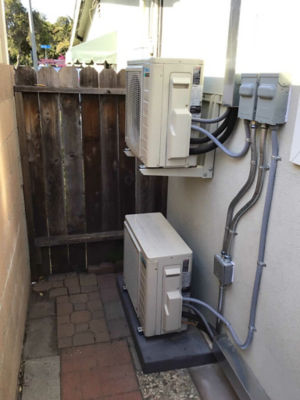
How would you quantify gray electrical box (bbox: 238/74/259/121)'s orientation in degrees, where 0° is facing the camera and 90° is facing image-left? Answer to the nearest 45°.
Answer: approximately 45°

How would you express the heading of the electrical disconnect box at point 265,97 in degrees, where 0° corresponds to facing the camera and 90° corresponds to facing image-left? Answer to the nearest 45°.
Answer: approximately 45°

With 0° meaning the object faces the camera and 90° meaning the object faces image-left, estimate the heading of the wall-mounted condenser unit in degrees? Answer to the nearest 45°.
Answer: approximately 90°

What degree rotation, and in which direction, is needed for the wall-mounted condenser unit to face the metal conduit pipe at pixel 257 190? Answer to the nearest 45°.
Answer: approximately 135° to its left

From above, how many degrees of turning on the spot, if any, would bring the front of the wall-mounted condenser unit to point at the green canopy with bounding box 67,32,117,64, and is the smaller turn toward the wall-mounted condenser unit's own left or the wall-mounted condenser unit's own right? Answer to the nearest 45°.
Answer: approximately 90° to the wall-mounted condenser unit's own right
